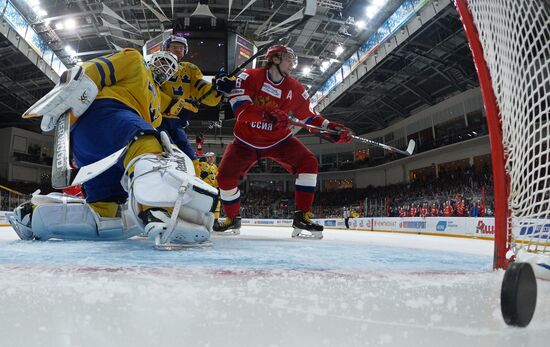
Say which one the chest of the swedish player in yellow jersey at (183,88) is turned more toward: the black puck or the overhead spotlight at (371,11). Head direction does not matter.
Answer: the black puck

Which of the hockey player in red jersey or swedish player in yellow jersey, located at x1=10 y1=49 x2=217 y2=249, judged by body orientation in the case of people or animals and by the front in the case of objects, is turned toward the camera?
the hockey player in red jersey

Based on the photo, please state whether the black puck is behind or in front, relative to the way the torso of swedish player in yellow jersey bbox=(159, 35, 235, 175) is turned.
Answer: in front

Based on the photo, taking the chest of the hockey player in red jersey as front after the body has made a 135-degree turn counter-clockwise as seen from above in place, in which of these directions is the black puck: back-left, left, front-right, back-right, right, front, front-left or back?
back-right

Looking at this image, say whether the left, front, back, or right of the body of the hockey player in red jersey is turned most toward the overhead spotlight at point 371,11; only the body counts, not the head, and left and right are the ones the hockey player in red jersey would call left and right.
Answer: back

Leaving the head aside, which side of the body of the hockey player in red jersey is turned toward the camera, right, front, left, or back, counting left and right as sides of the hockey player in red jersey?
front

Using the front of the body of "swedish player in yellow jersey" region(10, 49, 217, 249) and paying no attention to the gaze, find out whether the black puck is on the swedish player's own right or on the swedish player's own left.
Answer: on the swedish player's own right

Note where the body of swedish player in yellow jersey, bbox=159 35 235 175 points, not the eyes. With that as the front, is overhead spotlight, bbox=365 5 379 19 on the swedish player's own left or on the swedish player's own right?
on the swedish player's own left

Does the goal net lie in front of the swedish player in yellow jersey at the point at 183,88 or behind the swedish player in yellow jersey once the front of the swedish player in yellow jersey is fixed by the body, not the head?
in front

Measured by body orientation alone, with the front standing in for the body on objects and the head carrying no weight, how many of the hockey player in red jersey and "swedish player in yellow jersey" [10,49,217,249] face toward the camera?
1
